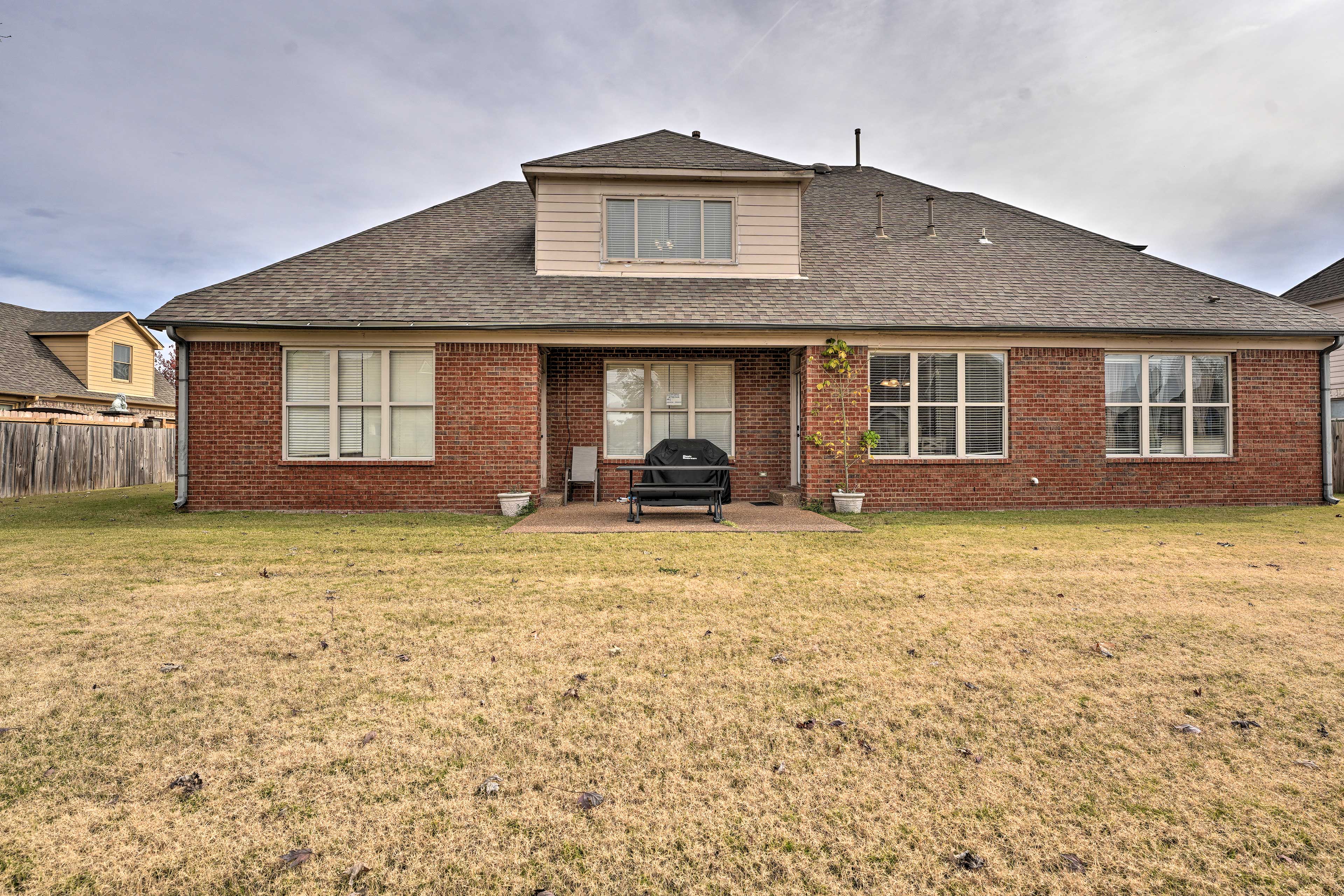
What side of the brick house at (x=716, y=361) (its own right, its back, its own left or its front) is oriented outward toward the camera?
back

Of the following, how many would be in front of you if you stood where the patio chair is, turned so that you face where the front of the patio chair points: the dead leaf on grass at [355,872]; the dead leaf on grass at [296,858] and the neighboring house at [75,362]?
2

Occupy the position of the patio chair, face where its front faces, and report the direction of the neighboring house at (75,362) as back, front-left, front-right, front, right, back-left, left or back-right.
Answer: back-right

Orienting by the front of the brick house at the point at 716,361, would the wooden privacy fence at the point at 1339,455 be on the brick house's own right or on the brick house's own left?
on the brick house's own right

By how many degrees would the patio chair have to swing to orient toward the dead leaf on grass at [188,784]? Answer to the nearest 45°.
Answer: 0° — it already faces it

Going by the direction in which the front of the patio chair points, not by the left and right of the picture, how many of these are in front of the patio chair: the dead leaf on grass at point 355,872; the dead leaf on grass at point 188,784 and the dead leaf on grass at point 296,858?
3

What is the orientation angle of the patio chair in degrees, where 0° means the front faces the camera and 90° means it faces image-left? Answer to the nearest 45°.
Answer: approximately 0°

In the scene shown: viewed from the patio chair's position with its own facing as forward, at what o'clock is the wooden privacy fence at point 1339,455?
The wooden privacy fence is roughly at 9 o'clock from the patio chair.
